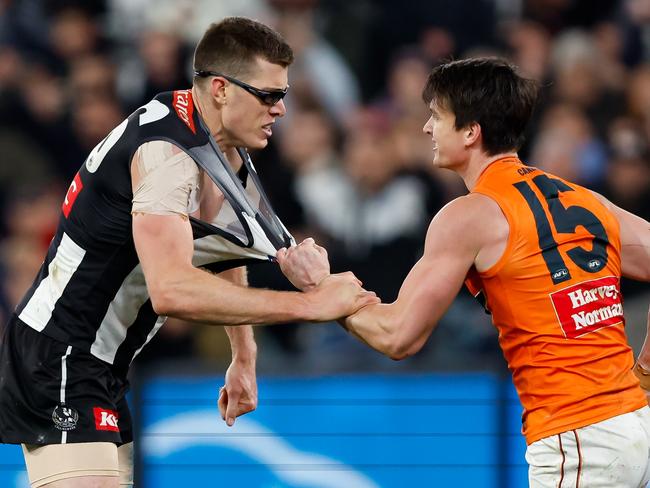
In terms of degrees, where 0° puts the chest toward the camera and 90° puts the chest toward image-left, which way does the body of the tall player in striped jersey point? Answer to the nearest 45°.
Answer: approximately 270°

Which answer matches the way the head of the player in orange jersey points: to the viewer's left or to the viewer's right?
to the viewer's left

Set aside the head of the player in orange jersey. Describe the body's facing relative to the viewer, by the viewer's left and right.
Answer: facing away from the viewer and to the left of the viewer

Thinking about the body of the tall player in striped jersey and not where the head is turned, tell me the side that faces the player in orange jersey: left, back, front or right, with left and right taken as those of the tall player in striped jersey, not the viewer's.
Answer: front

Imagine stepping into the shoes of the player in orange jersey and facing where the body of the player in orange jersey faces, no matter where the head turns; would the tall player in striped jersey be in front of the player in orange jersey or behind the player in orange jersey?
in front

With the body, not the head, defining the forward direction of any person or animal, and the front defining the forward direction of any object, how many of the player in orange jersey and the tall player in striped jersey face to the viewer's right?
1
